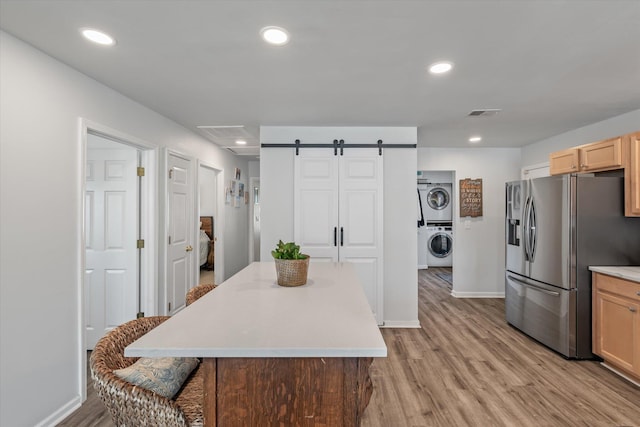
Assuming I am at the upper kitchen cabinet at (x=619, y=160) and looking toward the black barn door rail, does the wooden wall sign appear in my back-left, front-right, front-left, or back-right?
front-right

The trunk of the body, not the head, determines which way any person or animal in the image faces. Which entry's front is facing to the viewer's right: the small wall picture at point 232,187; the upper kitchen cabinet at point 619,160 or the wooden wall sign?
the small wall picture

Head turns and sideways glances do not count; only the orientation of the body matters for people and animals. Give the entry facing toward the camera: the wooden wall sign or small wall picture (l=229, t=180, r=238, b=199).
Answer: the wooden wall sign

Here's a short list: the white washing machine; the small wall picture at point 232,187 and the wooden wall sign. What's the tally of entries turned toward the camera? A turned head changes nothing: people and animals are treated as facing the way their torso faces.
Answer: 2

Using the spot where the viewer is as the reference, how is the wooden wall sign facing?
facing the viewer

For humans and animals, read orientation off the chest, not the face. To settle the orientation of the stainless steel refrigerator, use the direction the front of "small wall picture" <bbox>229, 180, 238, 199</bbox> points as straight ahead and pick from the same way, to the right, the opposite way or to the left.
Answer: the opposite way

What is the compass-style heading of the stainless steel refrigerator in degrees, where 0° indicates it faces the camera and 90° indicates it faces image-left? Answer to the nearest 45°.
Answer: approximately 45°

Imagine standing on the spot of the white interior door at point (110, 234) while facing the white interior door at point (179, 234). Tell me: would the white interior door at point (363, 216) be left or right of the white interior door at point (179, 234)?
right

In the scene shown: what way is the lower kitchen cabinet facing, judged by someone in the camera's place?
facing the viewer and to the left of the viewer

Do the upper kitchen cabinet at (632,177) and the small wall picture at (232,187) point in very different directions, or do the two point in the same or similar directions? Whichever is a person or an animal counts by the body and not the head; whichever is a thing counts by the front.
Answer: very different directions

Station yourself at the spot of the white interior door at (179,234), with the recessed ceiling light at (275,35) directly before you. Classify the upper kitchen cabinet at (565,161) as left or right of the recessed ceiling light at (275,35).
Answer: left

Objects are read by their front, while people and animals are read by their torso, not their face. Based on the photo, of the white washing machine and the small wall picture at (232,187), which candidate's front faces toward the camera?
the white washing machine

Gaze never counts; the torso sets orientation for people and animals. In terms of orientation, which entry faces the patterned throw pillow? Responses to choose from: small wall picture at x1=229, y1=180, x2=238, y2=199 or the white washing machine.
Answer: the white washing machine

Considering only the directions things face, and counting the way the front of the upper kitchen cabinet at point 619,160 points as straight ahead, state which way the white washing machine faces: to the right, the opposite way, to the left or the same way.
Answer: to the left

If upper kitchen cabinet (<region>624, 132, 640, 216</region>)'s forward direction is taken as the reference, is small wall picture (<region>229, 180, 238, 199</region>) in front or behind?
in front

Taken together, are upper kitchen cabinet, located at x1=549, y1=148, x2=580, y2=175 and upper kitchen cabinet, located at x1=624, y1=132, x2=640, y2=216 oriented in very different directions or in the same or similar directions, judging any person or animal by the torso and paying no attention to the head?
same or similar directions

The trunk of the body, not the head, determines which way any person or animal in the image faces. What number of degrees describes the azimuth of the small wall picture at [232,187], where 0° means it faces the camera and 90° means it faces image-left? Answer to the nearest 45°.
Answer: approximately 270°

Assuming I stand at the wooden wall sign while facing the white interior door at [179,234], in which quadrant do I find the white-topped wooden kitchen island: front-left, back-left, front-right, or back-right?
front-left

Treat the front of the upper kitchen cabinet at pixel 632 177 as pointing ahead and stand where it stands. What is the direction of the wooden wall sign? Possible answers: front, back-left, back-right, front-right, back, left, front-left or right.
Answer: right

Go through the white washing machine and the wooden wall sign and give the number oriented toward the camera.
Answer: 2

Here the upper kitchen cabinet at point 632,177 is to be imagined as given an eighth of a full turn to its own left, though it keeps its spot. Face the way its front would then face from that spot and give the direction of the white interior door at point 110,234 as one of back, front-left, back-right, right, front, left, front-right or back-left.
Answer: front-right
